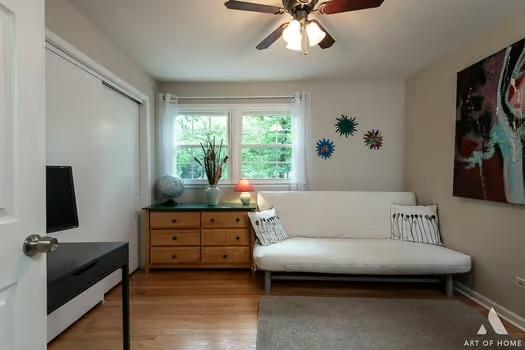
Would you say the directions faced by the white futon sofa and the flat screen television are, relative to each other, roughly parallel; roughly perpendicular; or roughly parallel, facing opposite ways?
roughly perpendicular

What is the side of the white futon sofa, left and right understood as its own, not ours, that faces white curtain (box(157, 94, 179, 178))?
right

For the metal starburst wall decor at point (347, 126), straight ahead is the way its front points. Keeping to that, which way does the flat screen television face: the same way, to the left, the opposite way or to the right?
to the left

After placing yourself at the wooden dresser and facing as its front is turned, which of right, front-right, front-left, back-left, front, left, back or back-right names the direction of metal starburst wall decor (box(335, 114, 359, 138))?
left

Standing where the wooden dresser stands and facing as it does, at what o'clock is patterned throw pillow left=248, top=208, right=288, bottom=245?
The patterned throw pillow is roughly at 10 o'clock from the wooden dresser.

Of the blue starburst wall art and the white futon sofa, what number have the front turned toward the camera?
2

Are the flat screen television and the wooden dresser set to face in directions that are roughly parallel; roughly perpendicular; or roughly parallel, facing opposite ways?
roughly perpendicular

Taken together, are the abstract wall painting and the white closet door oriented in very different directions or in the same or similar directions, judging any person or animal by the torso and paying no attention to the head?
very different directions

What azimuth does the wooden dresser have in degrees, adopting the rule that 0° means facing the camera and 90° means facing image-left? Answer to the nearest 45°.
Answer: approximately 0°

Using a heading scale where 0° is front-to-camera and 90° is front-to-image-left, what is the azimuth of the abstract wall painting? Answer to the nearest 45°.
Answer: approximately 45°

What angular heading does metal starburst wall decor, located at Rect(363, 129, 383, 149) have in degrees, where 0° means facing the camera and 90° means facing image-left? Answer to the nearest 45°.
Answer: approximately 0°
